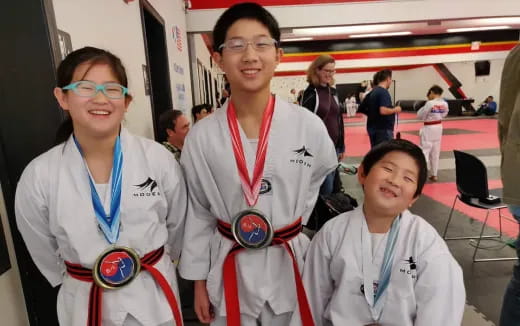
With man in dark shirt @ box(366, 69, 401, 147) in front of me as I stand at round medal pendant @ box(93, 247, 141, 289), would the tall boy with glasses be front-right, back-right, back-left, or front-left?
front-right

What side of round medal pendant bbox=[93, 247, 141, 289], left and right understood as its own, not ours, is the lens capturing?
front

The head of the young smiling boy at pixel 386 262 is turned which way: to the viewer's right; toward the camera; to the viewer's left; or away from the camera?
toward the camera

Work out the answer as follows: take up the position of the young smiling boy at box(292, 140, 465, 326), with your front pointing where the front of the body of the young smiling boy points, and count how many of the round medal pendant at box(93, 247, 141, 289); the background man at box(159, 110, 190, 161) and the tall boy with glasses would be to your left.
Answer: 0

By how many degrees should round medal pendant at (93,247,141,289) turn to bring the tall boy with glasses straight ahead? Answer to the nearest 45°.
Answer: approximately 90° to its left

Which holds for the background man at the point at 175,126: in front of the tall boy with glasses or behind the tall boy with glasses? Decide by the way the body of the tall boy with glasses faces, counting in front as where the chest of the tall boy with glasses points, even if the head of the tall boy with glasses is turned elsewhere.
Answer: behind

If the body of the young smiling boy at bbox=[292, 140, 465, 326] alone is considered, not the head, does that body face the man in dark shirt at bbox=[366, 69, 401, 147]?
no

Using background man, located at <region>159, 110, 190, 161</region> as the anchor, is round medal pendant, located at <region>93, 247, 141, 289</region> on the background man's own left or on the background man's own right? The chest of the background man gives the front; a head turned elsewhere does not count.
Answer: on the background man's own right

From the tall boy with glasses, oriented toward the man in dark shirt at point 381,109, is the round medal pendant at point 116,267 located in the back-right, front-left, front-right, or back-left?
back-left

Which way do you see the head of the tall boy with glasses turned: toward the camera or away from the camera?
toward the camera

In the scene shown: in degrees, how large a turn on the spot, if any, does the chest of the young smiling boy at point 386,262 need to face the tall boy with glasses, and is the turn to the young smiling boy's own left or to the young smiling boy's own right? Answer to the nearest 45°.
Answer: approximately 90° to the young smiling boy's own right

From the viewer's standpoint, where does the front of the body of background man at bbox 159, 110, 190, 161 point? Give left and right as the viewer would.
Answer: facing to the right of the viewer

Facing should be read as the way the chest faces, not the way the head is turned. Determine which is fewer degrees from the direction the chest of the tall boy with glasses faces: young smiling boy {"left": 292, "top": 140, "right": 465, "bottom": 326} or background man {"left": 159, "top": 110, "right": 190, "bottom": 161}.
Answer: the young smiling boy

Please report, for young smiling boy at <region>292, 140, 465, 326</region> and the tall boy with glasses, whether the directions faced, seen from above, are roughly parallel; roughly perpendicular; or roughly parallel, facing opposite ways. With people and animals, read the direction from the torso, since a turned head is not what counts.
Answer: roughly parallel

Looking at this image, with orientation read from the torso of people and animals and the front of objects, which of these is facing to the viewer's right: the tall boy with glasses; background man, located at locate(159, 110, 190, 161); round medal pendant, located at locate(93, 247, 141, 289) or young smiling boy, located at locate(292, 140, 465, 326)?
the background man

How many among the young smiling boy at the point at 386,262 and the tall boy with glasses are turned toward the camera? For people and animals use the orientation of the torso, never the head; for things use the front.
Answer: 2

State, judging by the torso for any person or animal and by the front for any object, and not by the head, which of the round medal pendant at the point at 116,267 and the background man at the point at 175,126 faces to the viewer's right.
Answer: the background man

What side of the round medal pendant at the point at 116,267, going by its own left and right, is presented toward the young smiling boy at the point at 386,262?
left

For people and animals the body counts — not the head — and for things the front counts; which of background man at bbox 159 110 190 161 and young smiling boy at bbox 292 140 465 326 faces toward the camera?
the young smiling boy
